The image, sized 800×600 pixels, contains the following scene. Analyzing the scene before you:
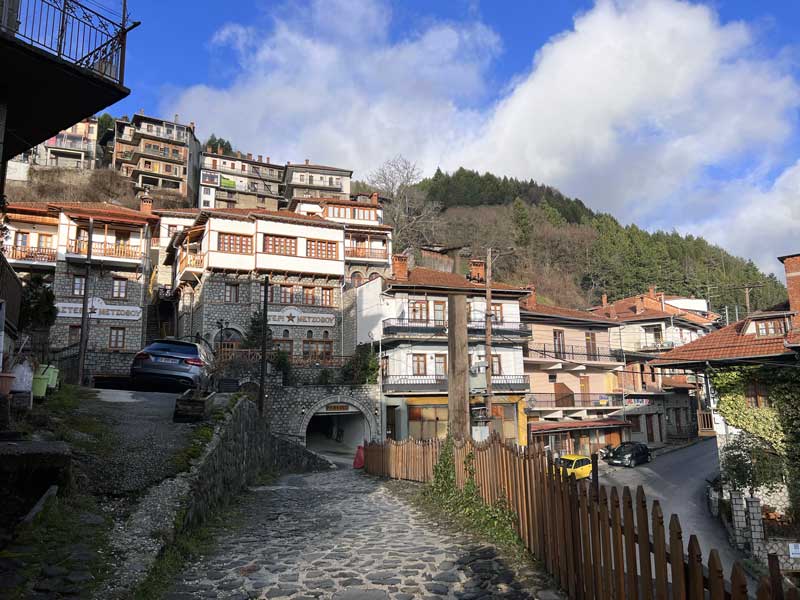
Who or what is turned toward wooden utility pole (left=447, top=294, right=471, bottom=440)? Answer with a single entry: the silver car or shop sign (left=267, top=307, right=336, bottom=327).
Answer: the shop sign

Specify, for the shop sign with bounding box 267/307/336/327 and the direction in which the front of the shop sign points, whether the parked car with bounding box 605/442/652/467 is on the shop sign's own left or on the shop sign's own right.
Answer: on the shop sign's own left

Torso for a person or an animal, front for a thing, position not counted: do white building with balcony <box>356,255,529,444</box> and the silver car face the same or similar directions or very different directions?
very different directions

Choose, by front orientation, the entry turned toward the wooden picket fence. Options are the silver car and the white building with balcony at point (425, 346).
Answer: the white building with balcony

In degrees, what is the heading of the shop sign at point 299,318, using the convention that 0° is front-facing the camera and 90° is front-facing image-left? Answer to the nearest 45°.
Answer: approximately 0°

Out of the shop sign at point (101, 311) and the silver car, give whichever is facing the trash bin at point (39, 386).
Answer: the shop sign

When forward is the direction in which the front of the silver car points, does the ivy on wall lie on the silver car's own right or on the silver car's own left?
on the silver car's own right

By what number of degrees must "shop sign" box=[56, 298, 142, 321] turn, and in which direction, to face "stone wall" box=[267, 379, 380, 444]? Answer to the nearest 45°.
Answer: approximately 45° to its left

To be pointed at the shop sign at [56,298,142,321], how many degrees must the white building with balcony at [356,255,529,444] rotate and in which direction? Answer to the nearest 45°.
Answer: approximately 90° to its right
